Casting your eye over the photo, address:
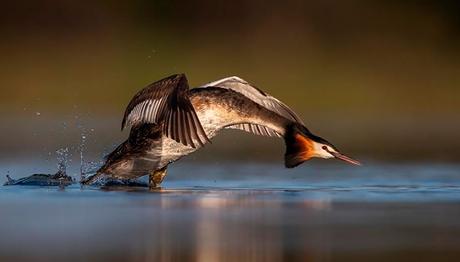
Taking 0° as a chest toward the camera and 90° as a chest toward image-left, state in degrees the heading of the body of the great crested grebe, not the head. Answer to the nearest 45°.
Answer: approximately 270°
